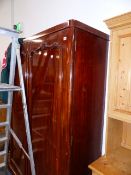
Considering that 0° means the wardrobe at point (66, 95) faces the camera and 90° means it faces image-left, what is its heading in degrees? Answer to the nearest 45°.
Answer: approximately 45°

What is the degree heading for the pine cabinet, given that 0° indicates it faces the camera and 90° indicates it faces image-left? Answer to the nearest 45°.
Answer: approximately 45°
